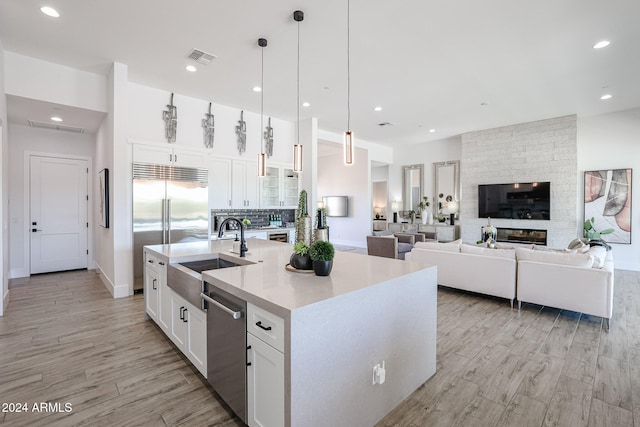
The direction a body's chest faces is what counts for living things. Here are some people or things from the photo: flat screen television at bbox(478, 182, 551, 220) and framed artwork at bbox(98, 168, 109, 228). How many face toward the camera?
1

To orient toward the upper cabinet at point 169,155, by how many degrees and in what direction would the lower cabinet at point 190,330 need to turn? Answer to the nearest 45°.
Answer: approximately 135° to its right

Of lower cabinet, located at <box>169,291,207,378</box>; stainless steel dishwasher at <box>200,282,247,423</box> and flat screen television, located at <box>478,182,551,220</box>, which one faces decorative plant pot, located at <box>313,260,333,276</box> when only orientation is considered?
the flat screen television

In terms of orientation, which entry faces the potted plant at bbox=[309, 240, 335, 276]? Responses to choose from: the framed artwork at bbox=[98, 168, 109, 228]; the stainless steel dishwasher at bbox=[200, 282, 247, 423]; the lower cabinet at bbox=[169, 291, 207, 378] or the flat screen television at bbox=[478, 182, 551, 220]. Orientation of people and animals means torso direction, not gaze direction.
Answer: the flat screen television

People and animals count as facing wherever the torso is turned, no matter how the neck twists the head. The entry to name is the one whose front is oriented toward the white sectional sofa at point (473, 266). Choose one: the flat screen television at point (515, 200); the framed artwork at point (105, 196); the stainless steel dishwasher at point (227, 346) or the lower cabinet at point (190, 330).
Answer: the flat screen television
